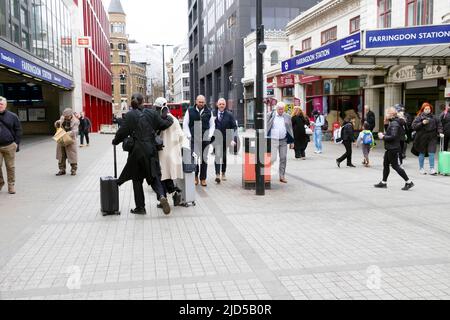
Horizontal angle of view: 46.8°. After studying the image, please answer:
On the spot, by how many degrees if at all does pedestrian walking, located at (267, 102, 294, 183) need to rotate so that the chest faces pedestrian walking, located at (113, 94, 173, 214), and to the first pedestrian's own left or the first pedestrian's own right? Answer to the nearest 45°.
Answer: approximately 45° to the first pedestrian's own right

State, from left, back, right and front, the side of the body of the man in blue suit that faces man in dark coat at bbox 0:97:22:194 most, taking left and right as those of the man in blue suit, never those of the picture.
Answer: right

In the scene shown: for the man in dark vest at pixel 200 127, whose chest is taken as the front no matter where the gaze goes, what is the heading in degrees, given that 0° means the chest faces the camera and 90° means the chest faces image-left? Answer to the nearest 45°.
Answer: approximately 0°

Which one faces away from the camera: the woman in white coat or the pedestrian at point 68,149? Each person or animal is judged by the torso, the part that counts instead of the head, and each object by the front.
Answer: the woman in white coat

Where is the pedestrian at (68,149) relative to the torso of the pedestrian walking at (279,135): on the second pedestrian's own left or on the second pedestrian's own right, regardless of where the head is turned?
on the second pedestrian's own right

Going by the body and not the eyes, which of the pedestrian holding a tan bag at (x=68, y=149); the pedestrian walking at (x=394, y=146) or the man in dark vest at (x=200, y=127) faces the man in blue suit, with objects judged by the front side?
the pedestrian walking at (x=394, y=146)

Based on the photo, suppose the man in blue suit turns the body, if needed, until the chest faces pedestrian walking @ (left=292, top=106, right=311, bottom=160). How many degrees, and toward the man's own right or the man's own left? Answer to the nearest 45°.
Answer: approximately 135° to the man's own left

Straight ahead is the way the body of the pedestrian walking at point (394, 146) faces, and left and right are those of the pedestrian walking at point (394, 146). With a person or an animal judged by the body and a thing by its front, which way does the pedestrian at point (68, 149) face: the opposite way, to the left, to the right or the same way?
to the left

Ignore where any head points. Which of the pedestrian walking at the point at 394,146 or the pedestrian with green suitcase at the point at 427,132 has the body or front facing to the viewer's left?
the pedestrian walking at the point at 394,146

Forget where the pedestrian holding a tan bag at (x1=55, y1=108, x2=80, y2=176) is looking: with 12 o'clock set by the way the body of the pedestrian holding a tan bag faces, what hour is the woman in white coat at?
The woman in white coat is roughly at 10 o'clock from the pedestrian holding a tan bag.

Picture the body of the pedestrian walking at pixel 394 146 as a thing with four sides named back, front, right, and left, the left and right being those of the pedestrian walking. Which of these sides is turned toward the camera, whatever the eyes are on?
left

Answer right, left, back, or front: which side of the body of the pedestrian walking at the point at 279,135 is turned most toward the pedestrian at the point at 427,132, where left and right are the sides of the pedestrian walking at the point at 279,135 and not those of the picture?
left

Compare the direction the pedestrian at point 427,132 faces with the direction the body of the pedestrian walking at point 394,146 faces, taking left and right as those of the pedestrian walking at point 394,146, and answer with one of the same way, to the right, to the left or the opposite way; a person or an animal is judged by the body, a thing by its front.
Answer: to the left

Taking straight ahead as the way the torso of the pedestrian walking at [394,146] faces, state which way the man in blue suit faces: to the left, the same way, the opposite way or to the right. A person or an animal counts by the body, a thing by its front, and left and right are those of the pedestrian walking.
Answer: to the left

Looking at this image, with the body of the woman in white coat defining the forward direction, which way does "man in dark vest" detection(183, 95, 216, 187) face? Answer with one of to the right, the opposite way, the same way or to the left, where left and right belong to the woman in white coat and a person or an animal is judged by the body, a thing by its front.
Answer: the opposite way
